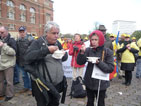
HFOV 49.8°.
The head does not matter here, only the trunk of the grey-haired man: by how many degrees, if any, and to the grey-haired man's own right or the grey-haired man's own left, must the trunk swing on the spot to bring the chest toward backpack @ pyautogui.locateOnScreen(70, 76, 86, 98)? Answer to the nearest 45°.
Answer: approximately 90° to the grey-haired man's own left

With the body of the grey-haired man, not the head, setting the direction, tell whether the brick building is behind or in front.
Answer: behind

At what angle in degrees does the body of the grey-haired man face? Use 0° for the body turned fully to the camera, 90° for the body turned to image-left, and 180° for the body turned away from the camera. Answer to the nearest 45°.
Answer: approximately 315°
